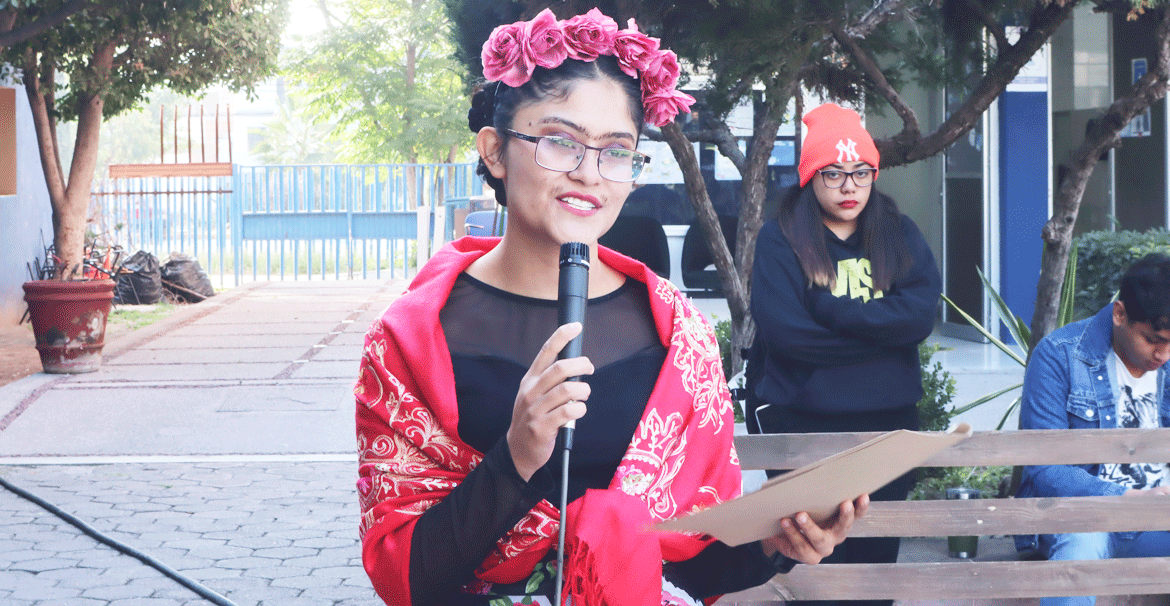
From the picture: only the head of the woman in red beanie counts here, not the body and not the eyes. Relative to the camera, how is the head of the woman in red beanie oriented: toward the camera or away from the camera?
toward the camera

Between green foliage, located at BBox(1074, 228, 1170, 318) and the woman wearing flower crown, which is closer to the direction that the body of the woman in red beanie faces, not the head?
the woman wearing flower crown

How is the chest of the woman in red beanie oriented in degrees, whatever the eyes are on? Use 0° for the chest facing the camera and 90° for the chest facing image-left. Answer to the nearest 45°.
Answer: approximately 0°

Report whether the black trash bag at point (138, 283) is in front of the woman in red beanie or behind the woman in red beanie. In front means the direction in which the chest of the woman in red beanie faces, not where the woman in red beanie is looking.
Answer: behind

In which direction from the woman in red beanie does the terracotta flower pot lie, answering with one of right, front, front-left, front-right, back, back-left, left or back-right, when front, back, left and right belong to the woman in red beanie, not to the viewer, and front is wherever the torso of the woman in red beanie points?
back-right

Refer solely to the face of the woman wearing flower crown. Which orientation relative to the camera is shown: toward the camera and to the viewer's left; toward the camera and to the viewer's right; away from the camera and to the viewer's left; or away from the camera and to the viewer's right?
toward the camera and to the viewer's right

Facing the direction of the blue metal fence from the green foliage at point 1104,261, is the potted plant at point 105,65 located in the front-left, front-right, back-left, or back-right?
front-left

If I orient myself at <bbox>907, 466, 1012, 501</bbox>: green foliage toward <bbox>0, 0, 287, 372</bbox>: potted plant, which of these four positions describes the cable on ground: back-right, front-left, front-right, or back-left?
front-left

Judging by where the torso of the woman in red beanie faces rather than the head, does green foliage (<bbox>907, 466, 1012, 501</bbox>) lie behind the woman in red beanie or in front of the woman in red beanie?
behind

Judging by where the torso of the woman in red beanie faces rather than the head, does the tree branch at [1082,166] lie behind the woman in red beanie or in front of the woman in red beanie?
behind

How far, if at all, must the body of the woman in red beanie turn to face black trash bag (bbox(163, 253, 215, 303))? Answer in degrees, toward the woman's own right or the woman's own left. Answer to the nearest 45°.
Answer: approximately 135° to the woman's own right

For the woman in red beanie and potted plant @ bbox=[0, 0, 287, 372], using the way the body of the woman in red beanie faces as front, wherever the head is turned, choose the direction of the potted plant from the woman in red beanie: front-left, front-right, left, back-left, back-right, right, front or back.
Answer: back-right
